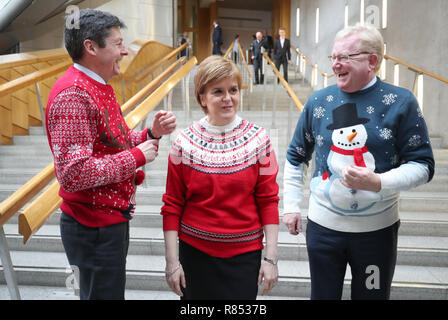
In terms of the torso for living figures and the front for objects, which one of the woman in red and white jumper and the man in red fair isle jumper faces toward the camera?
the woman in red and white jumper

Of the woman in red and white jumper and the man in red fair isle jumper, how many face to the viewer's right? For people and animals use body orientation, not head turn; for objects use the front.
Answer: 1

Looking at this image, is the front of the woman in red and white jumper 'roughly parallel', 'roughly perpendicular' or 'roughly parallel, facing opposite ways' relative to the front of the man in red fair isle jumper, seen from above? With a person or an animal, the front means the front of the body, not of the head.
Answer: roughly perpendicular

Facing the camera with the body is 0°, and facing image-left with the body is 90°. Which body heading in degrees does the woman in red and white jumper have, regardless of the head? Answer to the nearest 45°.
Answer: approximately 0°

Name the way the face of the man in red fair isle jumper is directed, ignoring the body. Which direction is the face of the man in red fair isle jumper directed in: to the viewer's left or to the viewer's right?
to the viewer's right

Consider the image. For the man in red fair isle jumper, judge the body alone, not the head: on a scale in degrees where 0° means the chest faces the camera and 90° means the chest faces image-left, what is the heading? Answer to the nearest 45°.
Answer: approximately 270°

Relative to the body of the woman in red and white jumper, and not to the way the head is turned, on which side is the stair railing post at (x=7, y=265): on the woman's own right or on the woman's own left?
on the woman's own right
